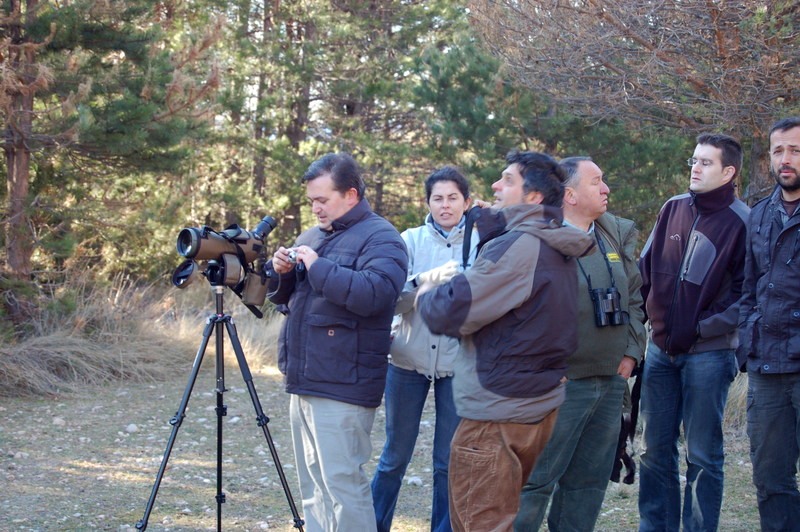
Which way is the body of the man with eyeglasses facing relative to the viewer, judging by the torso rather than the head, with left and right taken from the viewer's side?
facing the viewer and to the left of the viewer

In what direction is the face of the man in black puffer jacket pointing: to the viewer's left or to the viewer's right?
to the viewer's left

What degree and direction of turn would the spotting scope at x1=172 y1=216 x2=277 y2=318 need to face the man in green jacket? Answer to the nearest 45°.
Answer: approximately 135° to its left

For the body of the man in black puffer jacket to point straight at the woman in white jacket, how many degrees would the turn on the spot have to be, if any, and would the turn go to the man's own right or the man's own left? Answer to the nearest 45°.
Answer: approximately 180°

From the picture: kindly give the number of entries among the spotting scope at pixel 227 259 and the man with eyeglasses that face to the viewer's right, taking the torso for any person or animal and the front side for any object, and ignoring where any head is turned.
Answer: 0

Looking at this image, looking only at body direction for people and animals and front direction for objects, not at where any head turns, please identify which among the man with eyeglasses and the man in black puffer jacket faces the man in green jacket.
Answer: the man with eyeglasses
